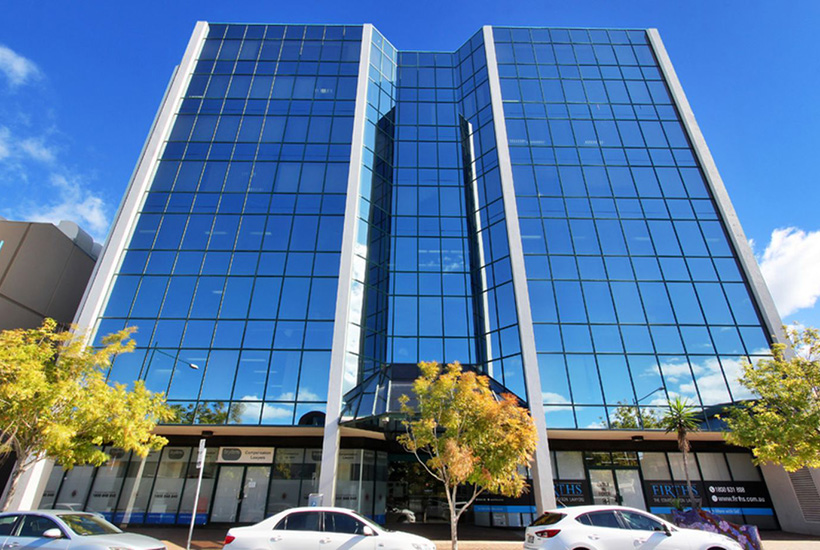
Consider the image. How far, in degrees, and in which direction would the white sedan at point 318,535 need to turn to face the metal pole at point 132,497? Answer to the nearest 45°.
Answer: approximately 135° to its left

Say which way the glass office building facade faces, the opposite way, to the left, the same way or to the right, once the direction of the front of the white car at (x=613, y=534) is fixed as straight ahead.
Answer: to the right

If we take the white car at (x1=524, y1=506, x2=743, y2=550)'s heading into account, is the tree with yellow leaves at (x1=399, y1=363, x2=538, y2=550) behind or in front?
behind

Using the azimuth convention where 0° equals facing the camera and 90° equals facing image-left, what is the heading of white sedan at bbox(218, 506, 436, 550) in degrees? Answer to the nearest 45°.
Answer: approximately 270°

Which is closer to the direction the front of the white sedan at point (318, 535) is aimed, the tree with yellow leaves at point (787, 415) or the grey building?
the tree with yellow leaves

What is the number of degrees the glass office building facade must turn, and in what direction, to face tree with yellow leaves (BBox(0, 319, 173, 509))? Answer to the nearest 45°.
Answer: approximately 45° to its right

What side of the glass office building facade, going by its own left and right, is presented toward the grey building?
right

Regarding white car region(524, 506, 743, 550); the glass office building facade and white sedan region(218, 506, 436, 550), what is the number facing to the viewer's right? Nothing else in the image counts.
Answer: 2

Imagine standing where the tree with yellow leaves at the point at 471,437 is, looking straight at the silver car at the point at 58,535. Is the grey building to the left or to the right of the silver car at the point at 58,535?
right

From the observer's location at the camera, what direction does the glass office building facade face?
facing the viewer

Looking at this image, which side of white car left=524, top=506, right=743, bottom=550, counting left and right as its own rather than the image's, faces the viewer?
right

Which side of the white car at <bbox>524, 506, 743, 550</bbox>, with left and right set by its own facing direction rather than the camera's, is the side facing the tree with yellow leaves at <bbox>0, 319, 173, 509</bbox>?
back

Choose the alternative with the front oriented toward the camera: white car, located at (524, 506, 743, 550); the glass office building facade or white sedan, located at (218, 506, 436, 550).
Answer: the glass office building facade
